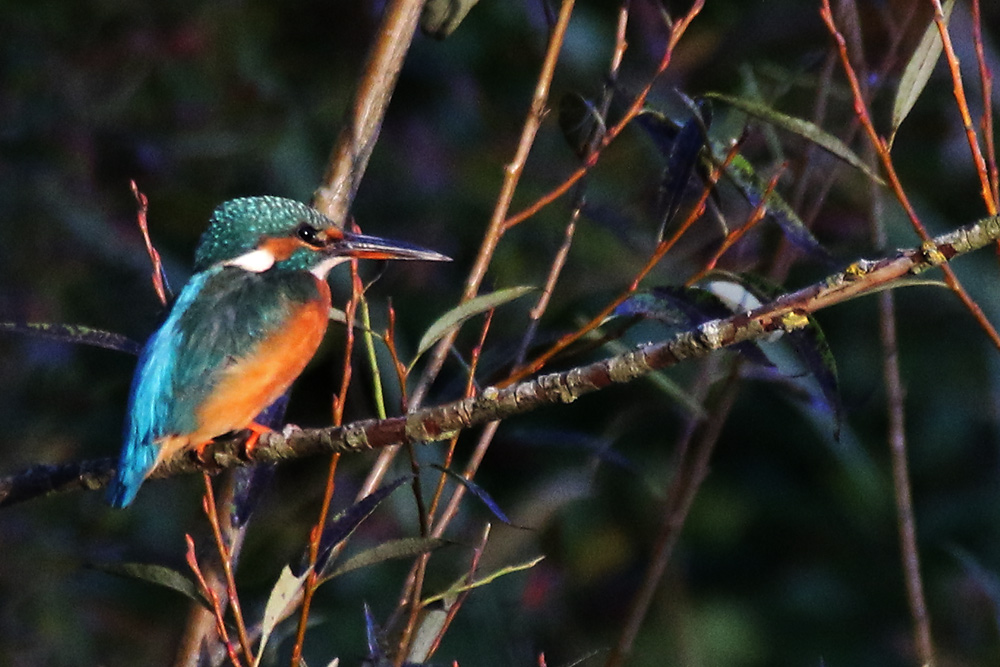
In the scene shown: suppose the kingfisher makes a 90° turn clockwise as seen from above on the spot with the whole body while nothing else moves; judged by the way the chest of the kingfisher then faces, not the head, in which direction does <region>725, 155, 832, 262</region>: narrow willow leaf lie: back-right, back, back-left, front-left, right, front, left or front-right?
front-left

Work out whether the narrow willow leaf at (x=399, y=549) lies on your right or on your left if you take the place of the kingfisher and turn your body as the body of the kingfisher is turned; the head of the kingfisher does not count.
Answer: on your right

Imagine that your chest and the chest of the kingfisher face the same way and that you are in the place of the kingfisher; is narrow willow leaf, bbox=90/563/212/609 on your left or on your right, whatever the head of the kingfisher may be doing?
on your right

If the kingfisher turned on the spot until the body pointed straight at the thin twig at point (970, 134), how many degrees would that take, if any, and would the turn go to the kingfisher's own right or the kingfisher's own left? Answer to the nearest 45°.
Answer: approximately 45° to the kingfisher's own right

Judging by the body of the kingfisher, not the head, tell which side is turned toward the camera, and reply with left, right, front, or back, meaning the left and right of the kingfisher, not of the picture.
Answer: right

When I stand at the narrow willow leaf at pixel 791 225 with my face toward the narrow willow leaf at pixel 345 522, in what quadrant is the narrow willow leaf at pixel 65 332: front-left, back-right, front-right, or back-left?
front-right
